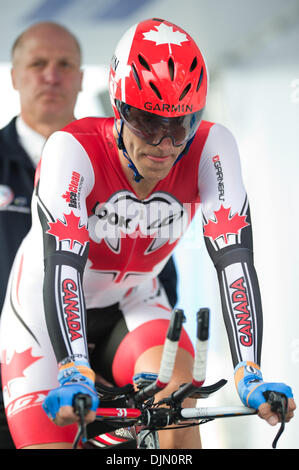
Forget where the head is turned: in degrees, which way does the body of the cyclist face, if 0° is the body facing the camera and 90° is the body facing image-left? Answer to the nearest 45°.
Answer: approximately 315°

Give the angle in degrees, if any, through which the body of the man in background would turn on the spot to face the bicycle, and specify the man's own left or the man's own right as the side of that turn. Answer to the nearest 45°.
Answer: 0° — they already face it

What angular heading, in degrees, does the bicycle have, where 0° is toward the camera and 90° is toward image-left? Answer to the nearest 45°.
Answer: approximately 315°

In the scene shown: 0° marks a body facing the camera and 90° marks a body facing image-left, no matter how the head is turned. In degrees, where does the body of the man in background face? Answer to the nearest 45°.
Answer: approximately 0°
